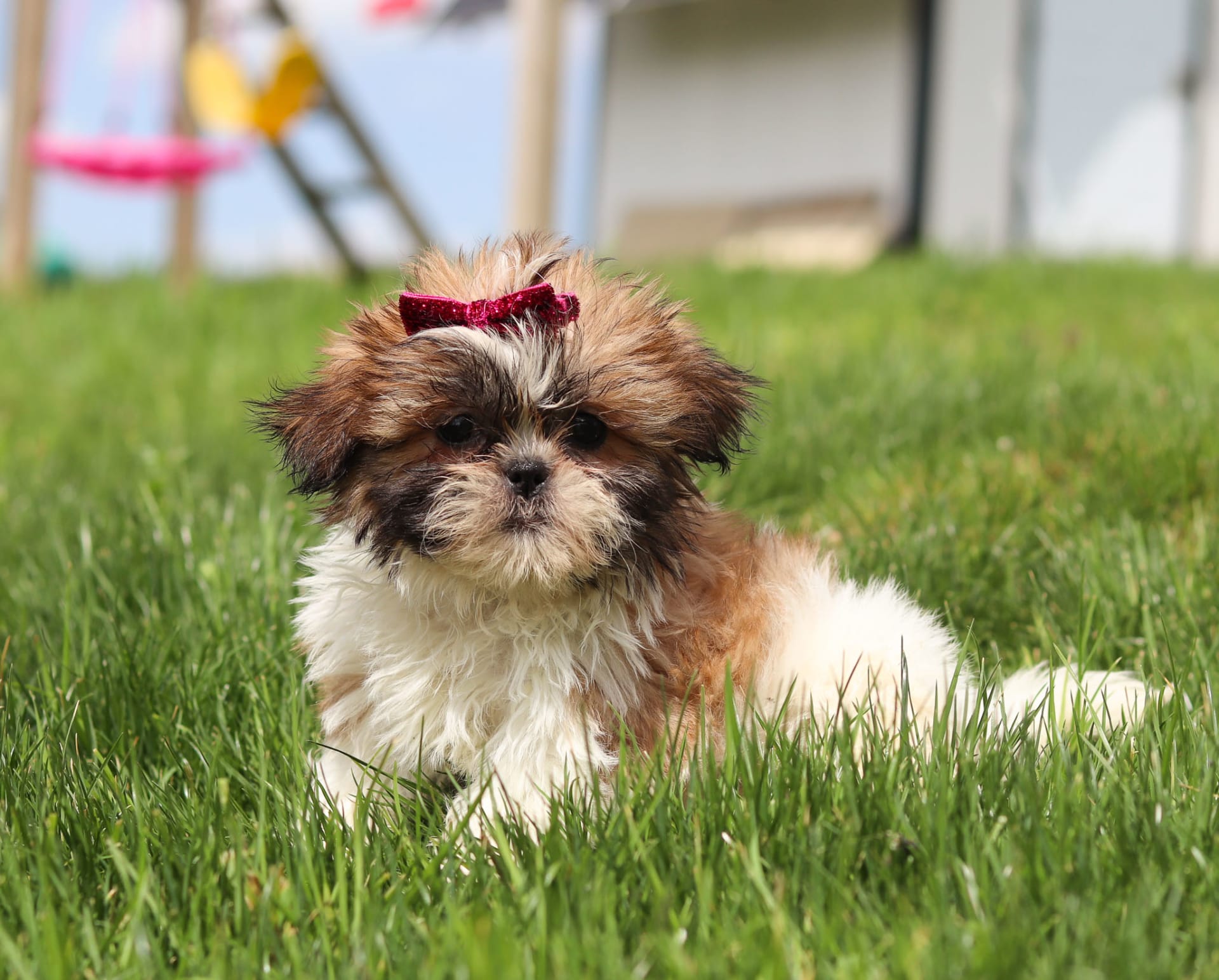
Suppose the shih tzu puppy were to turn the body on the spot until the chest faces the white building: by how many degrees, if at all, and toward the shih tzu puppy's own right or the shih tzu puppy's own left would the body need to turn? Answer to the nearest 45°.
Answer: approximately 135° to the shih tzu puppy's own right

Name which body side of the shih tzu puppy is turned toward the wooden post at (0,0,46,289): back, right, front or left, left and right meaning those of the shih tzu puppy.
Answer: right

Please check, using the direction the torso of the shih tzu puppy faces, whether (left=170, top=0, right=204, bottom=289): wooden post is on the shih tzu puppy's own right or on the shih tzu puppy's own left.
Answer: on the shih tzu puppy's own right

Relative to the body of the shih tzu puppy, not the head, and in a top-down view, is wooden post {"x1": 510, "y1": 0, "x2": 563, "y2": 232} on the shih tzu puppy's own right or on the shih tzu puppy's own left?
on the shih tzu puppy's own right

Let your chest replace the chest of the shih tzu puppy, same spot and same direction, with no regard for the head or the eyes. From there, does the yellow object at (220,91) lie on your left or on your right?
on your right

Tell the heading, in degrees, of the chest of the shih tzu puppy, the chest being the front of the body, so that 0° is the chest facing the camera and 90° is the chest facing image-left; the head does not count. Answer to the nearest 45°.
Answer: approximately 45°

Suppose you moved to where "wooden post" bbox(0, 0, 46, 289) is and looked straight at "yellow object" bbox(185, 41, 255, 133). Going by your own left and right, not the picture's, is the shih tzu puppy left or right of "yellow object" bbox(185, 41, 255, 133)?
right

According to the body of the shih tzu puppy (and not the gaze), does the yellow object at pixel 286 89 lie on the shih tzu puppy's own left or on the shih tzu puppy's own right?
on the shih tzu puppy's own right
